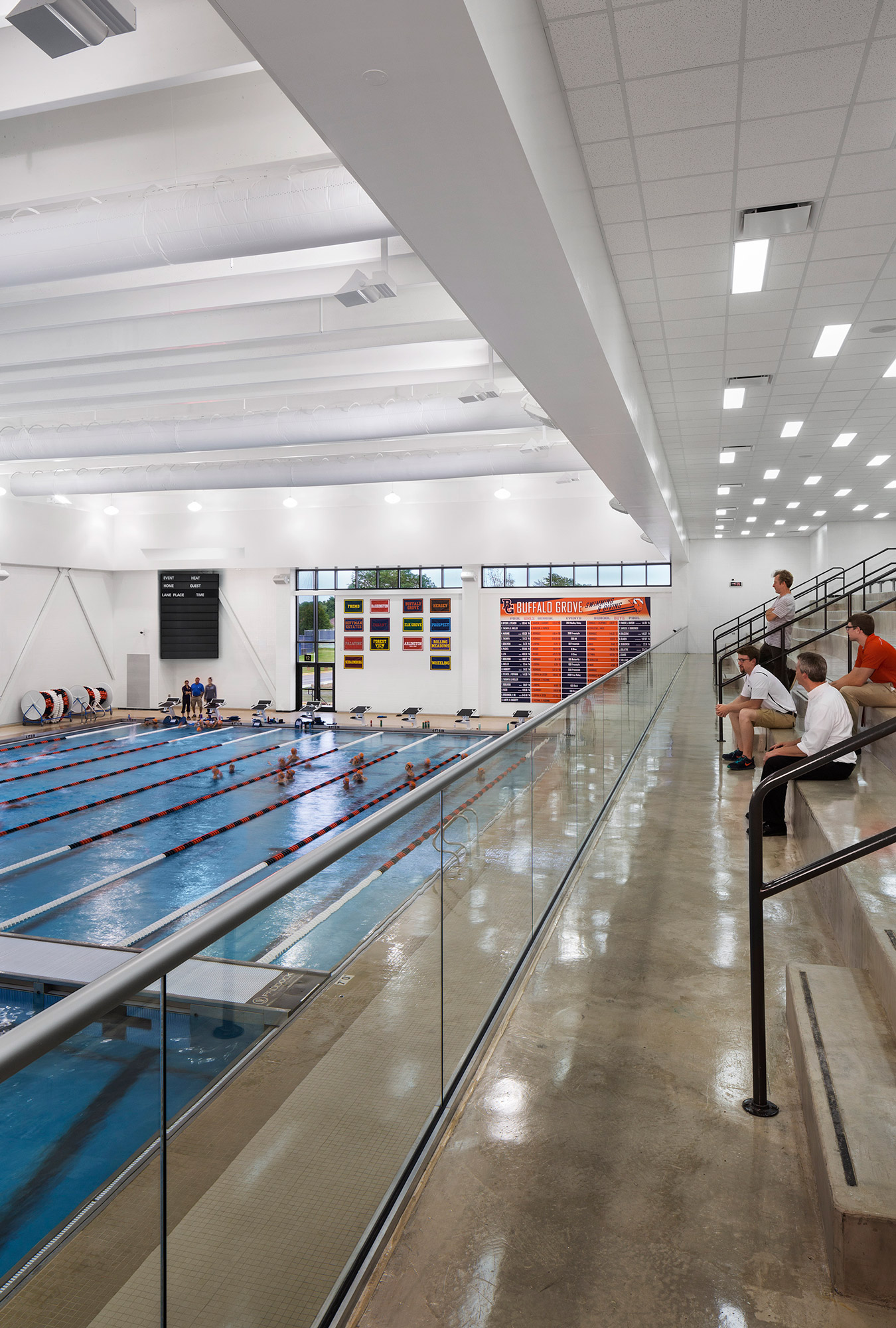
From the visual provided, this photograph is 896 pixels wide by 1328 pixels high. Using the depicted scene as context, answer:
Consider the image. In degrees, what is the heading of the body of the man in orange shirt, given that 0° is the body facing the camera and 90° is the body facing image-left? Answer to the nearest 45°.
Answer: approximately 90°

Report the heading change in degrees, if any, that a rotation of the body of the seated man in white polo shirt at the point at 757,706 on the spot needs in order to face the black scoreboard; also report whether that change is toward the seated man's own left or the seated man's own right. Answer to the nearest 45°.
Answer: approximately 45° to the seated man's own right

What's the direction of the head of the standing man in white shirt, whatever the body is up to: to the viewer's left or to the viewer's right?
to the viewer's left

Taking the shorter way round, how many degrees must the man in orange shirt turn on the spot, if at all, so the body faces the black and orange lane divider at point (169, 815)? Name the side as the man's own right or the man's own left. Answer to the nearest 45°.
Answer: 0° — they already face it

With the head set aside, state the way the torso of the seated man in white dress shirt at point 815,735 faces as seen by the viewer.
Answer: to the viewer's left

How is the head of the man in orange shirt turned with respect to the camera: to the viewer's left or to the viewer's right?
to the viewer's left

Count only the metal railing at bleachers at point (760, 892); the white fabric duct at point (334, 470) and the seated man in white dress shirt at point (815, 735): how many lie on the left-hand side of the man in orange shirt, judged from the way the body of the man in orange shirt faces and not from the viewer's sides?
2

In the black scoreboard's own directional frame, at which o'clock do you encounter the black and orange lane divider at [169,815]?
The black and orange lane divider is roughly at 12 o'clock from the black scoreboard.

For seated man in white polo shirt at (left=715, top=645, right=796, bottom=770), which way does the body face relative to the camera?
to the viewer's left

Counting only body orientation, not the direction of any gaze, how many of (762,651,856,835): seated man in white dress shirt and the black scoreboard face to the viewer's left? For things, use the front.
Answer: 1

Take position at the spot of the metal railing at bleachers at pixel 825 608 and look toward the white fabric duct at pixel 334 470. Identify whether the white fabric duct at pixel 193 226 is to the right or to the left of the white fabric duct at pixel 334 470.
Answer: left
